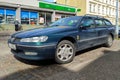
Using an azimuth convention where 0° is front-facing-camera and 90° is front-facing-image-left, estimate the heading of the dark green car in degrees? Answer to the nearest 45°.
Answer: approximately 45°
